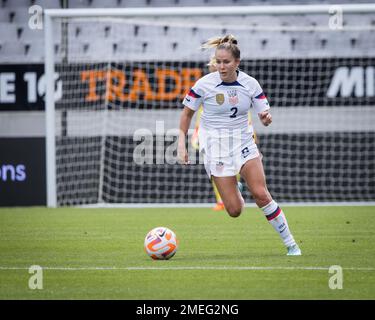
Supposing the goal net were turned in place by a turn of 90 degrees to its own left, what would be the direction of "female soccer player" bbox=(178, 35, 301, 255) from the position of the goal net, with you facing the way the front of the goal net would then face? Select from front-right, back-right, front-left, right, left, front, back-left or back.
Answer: right

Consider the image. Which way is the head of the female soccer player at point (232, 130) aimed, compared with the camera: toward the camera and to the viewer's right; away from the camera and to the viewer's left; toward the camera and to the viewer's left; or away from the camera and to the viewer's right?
toward the camera and to the viewer's left

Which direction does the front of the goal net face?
toward the camera
